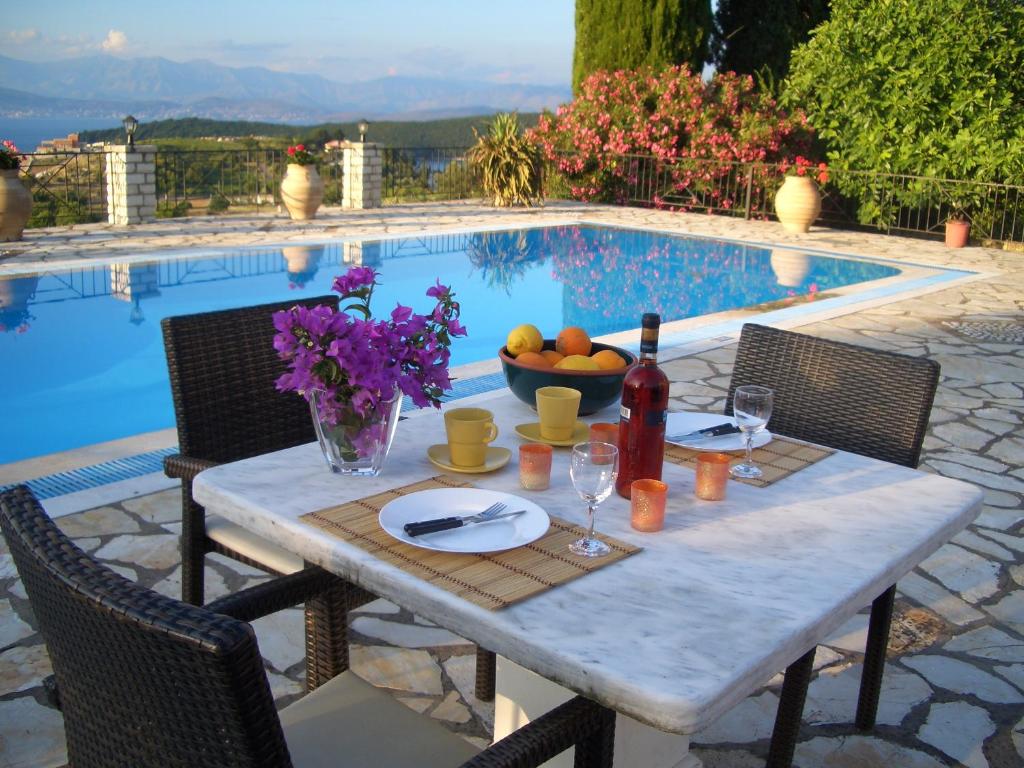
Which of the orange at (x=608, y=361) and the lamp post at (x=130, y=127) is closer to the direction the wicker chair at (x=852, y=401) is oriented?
the orange

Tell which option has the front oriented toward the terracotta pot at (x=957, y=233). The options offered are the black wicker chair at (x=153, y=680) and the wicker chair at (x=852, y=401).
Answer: the black wicker chair

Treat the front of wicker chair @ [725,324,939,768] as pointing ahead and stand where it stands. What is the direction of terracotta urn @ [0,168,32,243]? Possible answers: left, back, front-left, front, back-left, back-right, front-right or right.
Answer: right

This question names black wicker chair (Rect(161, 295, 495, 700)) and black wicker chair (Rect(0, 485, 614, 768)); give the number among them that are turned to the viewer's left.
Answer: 0

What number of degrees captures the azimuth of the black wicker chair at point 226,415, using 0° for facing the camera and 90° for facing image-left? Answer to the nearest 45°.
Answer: approximately 315°

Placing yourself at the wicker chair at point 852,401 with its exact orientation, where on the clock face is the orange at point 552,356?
The orange is roughly at 1 o'clock from the wicker chair.

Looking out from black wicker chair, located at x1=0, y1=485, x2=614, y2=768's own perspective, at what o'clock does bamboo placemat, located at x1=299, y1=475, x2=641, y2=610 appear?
The bamboo placemat is roughly at 12 o'clock from the black wicker chair.

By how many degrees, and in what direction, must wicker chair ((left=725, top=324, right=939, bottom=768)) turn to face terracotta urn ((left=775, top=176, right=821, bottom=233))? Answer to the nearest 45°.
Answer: approximately 135° to its right

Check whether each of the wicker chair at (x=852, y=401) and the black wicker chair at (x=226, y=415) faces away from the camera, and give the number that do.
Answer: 0

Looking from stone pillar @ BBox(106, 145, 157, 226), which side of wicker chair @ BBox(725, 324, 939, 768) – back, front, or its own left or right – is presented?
right

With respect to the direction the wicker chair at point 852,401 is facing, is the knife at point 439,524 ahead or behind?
ahead

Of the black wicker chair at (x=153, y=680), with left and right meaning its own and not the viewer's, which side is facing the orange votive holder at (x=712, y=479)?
front

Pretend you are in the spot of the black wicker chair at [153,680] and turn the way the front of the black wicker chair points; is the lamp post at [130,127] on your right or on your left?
on your left

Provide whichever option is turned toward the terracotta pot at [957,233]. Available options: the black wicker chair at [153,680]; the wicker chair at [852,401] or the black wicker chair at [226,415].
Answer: the black wicker chair at [153,680]

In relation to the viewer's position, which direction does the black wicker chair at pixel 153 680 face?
facing away from the viewer and to the right of the viewer

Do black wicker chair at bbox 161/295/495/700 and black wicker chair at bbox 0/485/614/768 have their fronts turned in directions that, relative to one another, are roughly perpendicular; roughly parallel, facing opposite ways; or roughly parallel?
roughly perpendicular
